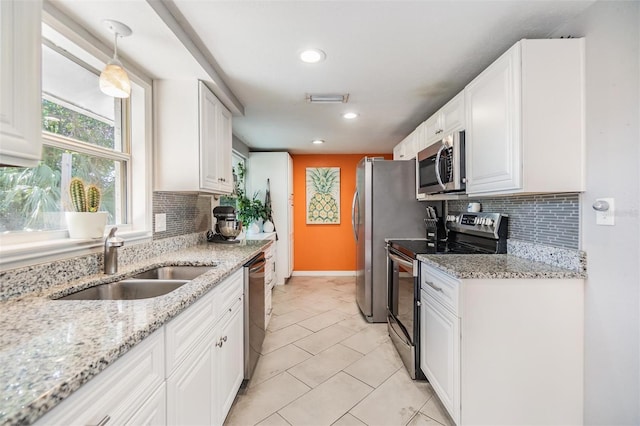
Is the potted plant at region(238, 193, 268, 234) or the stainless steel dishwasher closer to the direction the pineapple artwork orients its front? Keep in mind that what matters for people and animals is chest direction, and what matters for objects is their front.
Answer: the stainless steel dishwasher

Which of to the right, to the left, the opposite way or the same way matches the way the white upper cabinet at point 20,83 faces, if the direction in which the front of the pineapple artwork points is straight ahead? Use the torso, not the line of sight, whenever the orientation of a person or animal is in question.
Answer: to the left

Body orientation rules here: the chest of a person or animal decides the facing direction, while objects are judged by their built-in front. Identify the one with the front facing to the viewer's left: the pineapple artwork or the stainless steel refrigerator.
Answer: the stainless steel refrigerator

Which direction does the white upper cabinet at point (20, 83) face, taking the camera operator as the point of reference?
facing the viewer and to the right of the viewer

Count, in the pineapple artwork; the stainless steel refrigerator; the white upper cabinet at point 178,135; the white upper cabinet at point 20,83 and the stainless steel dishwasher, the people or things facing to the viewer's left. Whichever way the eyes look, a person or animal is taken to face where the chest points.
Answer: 1

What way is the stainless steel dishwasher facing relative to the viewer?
to the viewer's right

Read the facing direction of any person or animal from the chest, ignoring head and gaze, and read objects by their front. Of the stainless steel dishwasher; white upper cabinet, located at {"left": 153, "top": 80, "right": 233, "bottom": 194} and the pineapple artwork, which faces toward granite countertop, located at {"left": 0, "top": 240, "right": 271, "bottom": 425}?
the pineapple artwork

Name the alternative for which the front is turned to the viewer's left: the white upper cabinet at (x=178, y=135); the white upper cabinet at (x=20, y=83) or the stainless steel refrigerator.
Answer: the stainless steel refrigerator

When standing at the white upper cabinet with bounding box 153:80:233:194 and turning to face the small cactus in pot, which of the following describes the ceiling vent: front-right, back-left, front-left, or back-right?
back-left

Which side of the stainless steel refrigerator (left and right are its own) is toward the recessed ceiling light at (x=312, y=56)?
left

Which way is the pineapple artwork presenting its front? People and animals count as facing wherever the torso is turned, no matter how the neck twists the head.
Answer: toward the camera

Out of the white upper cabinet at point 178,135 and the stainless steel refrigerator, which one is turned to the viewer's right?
the white upper cabinet

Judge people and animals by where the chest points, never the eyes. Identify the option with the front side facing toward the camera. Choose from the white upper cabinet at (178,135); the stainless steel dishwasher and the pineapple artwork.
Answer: the pineapple artwork

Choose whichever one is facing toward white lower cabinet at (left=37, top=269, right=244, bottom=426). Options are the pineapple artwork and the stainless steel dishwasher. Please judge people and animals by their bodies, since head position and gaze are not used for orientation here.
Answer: the pineapple artwork

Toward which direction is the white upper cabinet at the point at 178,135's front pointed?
to the viewer's right

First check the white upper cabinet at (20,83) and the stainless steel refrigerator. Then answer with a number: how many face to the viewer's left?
1

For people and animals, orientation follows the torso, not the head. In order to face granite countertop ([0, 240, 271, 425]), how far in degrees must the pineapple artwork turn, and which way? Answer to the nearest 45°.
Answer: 0° — it already faces it

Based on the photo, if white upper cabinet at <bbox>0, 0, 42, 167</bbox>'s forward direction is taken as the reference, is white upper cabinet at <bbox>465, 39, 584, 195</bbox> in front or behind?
in front
